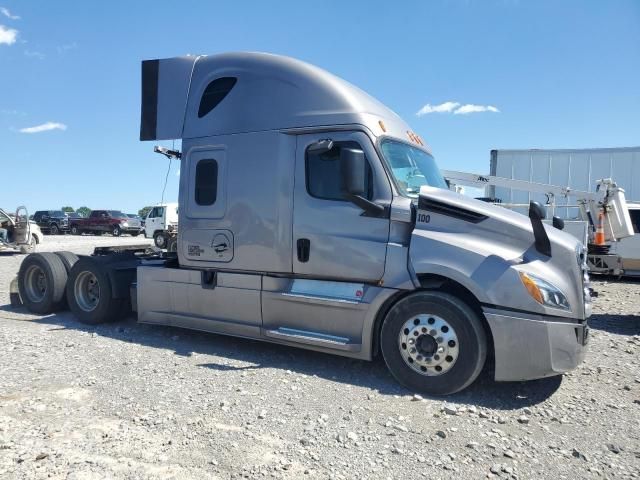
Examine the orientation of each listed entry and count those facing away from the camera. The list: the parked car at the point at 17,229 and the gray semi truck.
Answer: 0

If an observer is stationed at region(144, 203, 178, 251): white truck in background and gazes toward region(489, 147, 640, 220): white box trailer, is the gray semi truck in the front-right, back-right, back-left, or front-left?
front-right

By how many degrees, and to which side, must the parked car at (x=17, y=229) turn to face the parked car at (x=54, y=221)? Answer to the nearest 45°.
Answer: approximately 90° to its left

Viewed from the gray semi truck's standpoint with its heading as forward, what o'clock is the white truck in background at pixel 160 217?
The white truck in background is roughly at 7 o'clock from the gray semi truck.

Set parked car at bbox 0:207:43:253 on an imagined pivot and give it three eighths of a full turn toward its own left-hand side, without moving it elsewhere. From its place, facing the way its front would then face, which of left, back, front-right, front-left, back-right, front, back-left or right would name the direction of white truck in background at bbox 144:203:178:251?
right

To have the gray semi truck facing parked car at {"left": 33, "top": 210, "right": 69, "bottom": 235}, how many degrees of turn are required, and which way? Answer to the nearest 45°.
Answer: approximately 180°

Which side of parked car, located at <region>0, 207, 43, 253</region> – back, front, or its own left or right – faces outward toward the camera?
right

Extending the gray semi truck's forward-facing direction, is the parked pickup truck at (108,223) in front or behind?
behind

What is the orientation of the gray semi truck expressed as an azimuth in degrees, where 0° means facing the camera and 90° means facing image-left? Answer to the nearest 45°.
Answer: approximately 315°

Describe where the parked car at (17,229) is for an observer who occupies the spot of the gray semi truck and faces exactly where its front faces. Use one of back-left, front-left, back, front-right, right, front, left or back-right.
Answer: back
